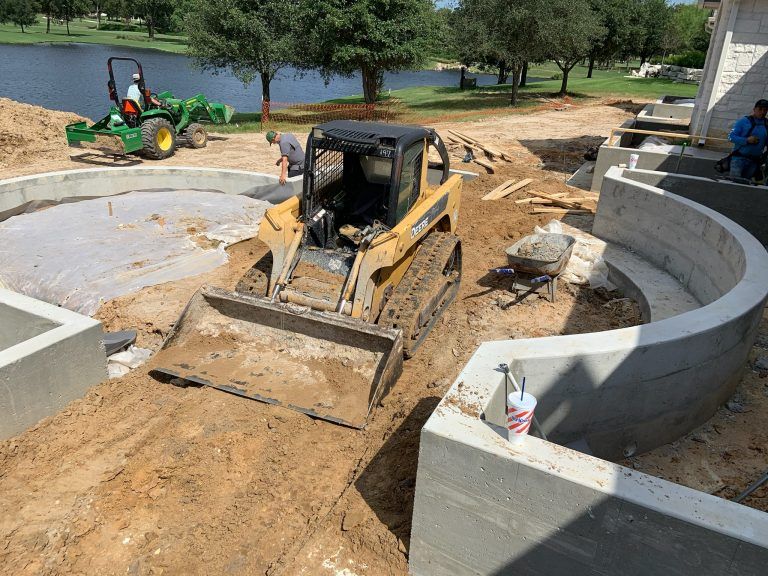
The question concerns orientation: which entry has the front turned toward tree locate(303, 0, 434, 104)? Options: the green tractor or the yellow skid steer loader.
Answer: the green tractor

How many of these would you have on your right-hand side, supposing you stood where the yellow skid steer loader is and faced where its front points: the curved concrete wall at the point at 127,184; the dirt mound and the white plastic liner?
3

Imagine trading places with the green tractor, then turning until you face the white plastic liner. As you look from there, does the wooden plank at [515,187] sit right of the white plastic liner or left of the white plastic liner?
left

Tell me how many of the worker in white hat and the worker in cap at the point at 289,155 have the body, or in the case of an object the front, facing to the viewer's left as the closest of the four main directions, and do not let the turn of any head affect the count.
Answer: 1

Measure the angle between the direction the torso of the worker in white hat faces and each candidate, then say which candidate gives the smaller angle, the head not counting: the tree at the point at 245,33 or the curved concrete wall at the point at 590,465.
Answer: the tree

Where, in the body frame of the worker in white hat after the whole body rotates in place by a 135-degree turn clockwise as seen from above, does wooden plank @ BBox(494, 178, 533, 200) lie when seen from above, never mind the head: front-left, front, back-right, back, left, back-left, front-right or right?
front-left

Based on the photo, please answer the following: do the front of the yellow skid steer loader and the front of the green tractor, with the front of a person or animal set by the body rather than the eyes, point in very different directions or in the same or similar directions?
very different directions

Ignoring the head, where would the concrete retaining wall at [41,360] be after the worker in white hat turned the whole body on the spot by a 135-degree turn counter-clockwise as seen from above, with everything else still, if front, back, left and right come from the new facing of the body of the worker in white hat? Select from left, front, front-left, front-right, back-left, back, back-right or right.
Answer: left

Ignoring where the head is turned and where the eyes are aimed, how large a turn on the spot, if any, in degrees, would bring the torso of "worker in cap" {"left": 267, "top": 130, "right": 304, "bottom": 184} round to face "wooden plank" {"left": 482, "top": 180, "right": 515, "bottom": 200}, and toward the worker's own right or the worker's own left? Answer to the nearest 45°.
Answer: approximately 180°

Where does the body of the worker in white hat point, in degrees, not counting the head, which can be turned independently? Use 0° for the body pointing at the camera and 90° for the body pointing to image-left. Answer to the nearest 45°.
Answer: approximately 225°

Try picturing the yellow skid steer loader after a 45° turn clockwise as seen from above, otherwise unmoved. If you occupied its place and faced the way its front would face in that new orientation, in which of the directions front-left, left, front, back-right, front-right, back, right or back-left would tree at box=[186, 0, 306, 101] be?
right

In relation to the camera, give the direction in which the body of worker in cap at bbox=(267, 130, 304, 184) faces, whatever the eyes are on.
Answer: to the viewer's left

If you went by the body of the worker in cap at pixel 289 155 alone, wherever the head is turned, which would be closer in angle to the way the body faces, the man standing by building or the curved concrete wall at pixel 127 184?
the curved concrete wall

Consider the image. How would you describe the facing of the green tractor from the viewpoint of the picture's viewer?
facing away from the viewer and to the right of the viewer
